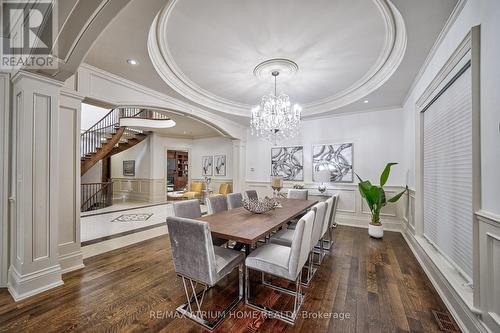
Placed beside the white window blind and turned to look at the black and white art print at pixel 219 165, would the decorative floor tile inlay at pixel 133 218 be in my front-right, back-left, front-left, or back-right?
front-left

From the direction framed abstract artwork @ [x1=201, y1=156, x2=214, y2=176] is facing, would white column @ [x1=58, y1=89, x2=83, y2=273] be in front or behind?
in front

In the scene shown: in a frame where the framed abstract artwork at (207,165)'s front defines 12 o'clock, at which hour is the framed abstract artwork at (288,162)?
the framed abstract artwork at (288,162) is roughly at 11 o'clock from the framed abstract artwork at (207,165).

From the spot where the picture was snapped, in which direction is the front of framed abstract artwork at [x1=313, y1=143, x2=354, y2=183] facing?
facing the viewer

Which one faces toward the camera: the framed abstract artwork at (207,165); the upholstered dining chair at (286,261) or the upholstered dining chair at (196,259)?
the framed abstract artwork

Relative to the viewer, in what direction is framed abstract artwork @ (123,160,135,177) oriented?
toward the camera

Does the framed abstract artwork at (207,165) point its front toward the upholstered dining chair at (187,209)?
yes

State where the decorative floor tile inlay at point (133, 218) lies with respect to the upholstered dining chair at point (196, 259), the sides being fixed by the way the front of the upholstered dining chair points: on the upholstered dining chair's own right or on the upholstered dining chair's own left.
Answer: on the upholstered dining chair's own left

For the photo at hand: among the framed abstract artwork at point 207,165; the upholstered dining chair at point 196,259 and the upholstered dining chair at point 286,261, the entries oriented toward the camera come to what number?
1

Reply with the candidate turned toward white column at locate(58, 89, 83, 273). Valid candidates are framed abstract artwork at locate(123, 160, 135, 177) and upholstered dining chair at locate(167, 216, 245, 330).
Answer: the framed abstract artwork

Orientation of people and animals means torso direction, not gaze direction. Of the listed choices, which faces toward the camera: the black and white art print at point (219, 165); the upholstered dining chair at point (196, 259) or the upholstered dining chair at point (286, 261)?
the black and white art print

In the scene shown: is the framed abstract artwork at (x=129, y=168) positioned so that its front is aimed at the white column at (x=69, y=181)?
yes

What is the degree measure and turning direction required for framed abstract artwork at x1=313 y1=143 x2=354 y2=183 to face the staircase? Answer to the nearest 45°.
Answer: approximately 90° to its right

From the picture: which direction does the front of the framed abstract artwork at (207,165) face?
toward the camera
